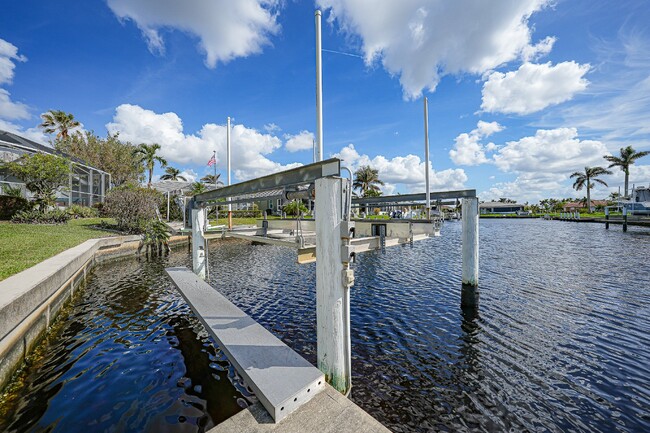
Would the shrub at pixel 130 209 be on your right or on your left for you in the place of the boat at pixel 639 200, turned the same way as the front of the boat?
on your left

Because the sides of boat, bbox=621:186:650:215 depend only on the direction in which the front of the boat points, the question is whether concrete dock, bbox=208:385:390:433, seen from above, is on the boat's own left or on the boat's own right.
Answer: on the boat's own left

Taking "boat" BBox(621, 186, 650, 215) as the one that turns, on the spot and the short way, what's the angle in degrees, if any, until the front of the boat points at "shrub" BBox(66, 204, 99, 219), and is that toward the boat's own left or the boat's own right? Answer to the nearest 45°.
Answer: approximately 45° to the boat's own left

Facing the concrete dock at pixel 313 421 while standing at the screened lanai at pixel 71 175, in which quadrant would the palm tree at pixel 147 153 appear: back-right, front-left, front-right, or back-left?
back-left

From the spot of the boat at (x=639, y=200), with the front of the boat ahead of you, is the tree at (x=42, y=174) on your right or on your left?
on your left

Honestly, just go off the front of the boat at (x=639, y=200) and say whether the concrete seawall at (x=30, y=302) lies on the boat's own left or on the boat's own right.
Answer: on the boat's own left

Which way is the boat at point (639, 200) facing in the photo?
to the viewer's left

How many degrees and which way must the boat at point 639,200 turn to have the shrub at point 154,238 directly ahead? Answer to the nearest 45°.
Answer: approximately 90° to its left

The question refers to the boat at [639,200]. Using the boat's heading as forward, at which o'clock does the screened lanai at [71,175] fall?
The screened lanai is roughly at 10 o'clock from the boat.

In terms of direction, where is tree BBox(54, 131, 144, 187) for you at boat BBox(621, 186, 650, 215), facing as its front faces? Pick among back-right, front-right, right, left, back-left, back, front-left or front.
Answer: front-left

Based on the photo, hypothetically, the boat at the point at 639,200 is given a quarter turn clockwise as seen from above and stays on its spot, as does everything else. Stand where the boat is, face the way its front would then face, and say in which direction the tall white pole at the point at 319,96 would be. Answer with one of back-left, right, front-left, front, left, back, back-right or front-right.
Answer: back

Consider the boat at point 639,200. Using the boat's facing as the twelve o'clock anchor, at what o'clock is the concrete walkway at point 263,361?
The concrete walkway is roughly at 9 o'clock from the boat.
